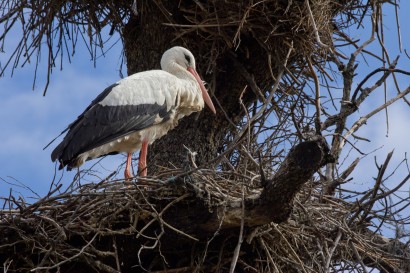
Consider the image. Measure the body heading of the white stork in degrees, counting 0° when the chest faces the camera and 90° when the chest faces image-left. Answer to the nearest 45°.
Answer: approximately 270°

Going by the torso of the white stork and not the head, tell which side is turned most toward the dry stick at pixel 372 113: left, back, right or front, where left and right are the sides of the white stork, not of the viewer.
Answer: front
